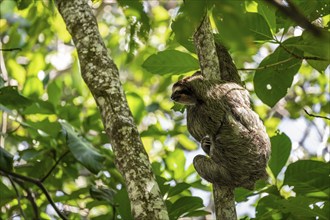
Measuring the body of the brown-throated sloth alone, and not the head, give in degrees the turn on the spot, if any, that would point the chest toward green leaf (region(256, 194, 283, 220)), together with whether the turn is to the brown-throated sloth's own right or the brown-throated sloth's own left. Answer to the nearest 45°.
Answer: approximately 90° to the brown-throated sloth's own right

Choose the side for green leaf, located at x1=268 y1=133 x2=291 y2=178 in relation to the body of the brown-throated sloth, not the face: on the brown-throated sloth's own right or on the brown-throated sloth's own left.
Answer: on the brown-throated sloth's own right

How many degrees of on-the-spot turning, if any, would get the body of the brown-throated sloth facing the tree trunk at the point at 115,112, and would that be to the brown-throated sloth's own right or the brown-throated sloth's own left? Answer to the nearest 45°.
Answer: approximately 45° to the brown-throated sloth's own left
